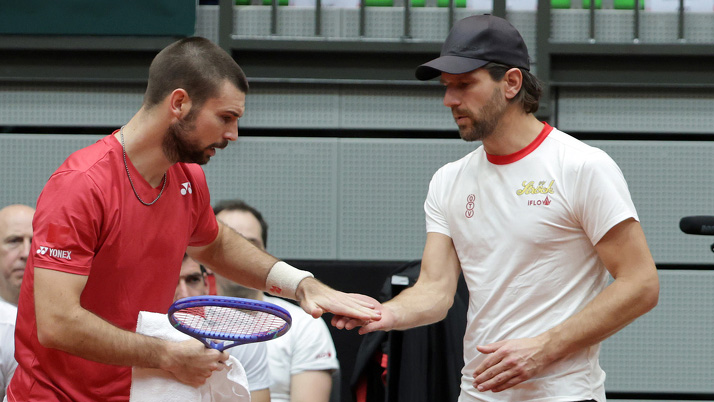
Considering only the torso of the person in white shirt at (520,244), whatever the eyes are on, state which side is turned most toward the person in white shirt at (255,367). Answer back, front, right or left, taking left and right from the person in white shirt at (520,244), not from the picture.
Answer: right

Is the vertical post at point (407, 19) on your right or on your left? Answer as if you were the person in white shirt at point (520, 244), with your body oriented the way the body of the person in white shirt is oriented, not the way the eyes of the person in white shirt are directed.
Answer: on your right

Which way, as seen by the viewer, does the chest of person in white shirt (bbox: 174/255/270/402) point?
toward the camera

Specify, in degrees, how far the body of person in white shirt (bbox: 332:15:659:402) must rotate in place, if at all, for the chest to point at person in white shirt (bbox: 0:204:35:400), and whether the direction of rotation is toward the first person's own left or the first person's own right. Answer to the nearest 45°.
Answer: approximately 90° to the first person's own right

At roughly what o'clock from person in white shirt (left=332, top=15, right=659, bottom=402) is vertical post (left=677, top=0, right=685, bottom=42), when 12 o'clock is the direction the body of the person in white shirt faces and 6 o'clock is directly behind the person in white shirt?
The vertical post is roughly at 5 o'clock from the person in white shirt.

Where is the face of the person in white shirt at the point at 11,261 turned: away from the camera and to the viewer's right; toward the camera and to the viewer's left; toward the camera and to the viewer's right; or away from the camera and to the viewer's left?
toward the camera and to the viewer's right

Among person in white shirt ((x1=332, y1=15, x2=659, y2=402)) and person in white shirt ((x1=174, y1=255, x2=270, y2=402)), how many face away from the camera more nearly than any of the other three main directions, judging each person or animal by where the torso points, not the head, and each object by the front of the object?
0
